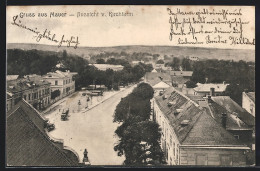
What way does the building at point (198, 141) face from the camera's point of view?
to the viewer's left
